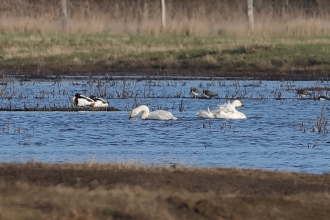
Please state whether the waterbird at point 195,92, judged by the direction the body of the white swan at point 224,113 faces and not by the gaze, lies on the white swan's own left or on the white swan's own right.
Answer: on the white swan's own left

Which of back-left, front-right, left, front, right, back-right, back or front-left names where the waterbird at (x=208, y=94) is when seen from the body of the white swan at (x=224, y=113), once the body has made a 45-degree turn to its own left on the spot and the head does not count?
front-left

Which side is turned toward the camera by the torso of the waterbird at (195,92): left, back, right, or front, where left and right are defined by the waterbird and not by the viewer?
left

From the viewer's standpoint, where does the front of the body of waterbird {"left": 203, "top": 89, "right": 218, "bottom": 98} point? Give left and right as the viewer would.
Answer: facing to the left of the viewer

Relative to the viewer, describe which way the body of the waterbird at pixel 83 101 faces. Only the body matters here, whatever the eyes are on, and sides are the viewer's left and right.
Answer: facing to the left of the viewer

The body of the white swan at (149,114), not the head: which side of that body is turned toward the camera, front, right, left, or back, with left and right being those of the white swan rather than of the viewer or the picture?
left

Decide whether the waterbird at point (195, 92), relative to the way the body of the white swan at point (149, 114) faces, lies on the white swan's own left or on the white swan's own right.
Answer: on the white swan's own right

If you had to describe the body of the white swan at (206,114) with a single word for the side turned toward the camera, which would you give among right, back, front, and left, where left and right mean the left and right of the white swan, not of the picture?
right

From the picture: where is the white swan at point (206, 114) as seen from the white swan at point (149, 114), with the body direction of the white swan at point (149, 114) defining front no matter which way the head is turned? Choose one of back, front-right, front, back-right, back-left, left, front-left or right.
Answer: back

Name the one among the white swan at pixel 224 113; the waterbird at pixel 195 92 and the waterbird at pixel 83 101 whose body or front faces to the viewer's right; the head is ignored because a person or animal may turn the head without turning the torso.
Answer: the white swan

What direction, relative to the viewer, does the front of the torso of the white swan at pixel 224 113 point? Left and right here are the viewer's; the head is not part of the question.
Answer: facing to the right of the viewer
